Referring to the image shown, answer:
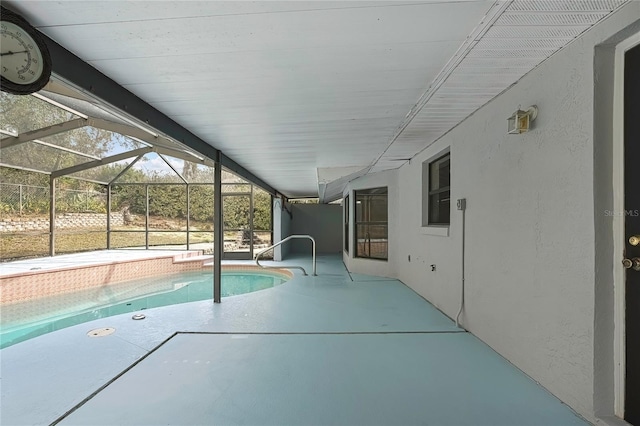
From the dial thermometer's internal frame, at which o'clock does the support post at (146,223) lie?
The support post is roughly at 8 o'clock from the dial thermometer.

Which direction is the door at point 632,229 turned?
to the viewer's left

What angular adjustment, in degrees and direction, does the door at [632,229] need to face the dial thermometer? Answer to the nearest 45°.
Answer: approximately 45° to its left

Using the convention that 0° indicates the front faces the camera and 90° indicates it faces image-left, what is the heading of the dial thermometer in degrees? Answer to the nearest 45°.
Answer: approximately 315°
